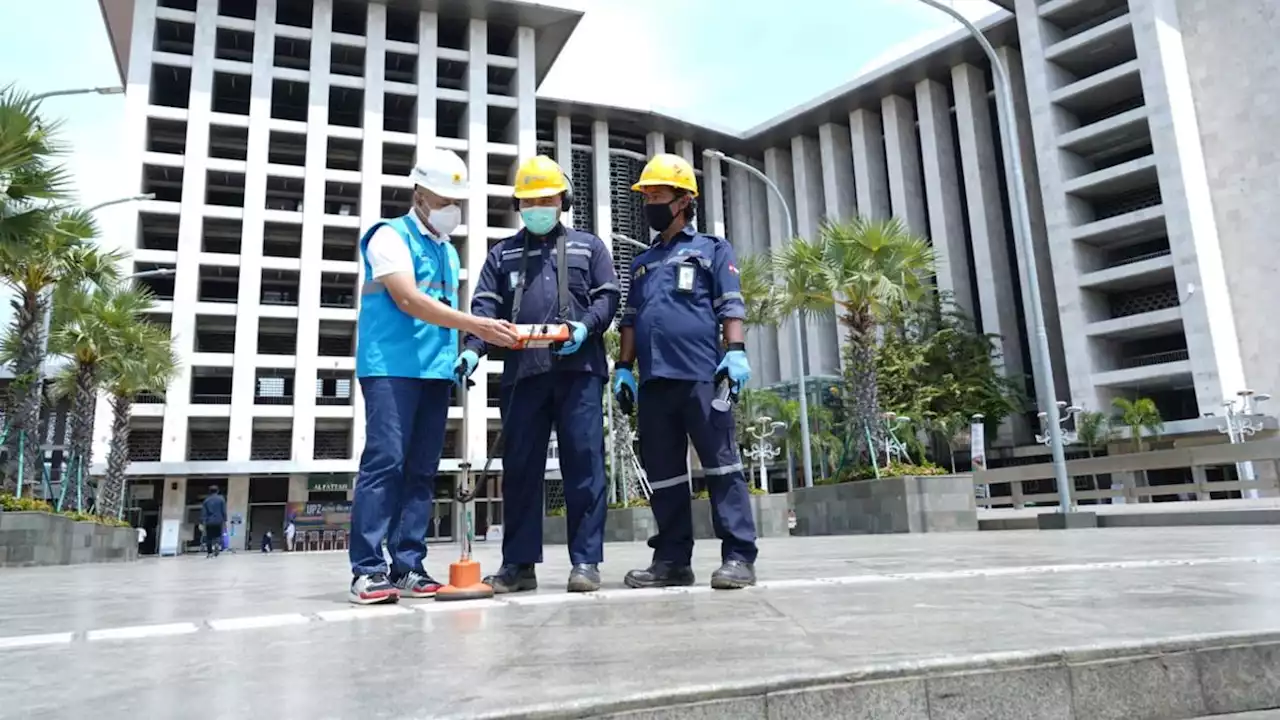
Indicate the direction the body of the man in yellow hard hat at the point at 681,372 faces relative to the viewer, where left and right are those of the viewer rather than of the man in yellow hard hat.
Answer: facing the viewer and to the left of the viewer

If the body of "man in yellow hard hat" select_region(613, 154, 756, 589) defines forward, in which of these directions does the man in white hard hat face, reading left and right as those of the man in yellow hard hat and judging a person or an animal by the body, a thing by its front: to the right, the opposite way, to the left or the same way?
to the left

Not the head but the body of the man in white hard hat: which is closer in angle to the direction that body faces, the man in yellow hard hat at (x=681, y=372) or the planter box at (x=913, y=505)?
the man in yellow hard hat

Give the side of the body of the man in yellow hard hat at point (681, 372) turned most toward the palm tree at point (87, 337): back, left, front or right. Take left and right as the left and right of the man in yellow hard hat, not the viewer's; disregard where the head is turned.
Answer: right

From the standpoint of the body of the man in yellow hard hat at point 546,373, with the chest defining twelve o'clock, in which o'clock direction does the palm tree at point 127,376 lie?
The palm tree is roughly at 5 o'clock from the man in yellow hard hat.

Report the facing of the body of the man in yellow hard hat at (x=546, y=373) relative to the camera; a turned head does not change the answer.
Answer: toward the camera

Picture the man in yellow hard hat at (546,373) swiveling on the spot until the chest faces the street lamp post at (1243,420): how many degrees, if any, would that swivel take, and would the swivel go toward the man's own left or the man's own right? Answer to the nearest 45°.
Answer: approximately 135° to the man's own left

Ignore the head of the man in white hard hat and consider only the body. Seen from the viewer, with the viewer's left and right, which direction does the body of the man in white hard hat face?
facing the viewer and to the right of the viewer

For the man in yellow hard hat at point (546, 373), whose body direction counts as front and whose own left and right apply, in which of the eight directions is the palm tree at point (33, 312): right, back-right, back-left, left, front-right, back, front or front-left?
back-right

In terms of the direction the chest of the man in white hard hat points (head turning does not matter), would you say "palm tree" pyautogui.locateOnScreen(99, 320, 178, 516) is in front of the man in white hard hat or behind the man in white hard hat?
behind
